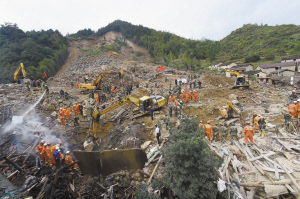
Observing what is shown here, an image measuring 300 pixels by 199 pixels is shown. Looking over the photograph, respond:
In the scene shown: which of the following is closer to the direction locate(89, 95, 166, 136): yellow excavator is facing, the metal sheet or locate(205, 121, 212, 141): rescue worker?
the metal sheet

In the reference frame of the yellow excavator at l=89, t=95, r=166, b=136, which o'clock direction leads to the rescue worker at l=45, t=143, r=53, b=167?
The rescue worker is roughly at 12 o'clock from the yellow excavator.

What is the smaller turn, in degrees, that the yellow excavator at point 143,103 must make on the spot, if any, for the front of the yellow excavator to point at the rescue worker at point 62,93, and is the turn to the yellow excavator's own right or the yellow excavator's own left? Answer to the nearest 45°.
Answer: approximately 90° to the yellow excavator's own right

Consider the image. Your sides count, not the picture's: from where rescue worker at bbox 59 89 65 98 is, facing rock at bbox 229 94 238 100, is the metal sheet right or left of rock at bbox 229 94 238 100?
right

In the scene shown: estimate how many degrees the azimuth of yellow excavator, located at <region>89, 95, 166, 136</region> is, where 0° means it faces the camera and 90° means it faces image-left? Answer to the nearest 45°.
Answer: approximately 45°

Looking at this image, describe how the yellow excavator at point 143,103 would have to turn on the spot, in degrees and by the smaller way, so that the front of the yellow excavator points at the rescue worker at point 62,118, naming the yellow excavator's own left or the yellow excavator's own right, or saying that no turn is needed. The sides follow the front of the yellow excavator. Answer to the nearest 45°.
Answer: approximately 45° to the yellow excavator's own right

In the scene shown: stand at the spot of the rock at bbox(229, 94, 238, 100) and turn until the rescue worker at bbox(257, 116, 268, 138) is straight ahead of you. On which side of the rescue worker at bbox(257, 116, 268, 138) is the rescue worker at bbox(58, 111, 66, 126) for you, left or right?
right
